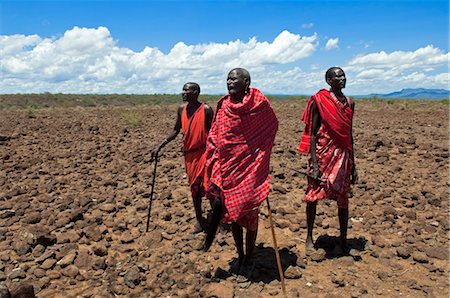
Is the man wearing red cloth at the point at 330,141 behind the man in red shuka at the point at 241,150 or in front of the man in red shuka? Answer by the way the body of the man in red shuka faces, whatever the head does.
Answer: behind

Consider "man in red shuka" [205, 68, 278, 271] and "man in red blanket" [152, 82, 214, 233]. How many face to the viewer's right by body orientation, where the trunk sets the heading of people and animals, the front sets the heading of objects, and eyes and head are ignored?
0

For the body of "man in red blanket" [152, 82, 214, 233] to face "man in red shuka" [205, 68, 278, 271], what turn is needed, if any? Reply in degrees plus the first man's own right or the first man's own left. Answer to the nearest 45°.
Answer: approximately 45° to the first man's own left

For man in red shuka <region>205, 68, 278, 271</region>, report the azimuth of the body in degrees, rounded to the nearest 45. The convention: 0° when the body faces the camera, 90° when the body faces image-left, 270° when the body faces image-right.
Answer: approximately 45°

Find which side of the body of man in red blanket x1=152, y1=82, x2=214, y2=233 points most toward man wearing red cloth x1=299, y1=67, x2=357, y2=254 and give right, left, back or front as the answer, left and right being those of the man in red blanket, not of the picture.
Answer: left
